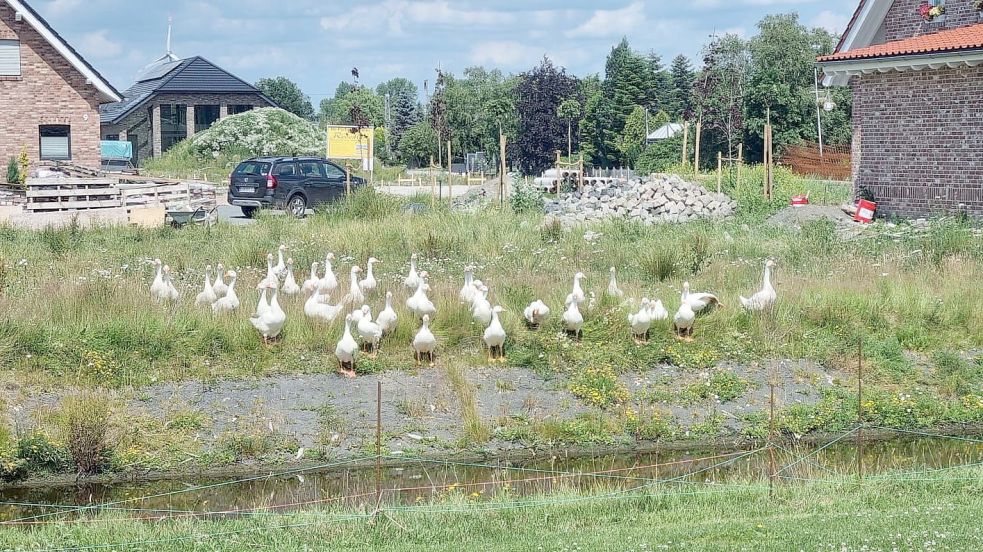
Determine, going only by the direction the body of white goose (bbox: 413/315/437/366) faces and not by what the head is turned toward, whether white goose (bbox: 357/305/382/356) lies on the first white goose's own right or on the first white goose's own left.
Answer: on the first white goose's own right

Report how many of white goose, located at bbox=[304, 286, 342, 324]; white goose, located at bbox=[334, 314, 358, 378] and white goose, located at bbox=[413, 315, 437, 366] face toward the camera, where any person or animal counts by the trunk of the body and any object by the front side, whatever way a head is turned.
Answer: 2

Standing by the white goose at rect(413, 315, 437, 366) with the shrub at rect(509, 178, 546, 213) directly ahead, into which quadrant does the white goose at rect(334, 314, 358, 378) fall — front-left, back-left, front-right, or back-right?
back-left

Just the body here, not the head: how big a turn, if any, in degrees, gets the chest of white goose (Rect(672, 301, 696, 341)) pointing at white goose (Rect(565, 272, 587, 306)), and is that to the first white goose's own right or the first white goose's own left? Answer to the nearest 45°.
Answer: approximately 90° to the first white goose's own right

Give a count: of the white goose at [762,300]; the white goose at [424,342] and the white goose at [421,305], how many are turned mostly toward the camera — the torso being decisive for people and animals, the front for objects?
2
